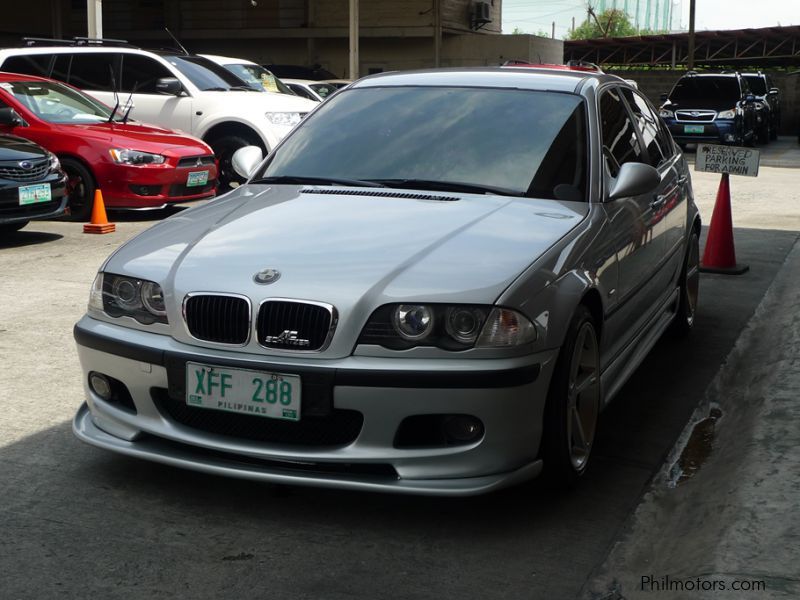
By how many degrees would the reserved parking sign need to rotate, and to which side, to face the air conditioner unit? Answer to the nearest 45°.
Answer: approximately 180°

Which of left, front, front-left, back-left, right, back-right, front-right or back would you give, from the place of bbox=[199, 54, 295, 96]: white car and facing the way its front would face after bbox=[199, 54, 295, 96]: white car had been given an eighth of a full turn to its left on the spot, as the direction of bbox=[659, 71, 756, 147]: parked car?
front-left

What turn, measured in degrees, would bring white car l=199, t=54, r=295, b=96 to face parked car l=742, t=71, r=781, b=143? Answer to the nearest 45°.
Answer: approximately 90° to its left

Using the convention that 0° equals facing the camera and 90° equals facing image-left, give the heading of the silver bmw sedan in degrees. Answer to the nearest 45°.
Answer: approximately 45°

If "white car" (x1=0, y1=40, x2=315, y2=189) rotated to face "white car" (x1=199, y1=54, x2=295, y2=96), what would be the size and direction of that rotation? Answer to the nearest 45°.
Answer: approximately 90° to its left

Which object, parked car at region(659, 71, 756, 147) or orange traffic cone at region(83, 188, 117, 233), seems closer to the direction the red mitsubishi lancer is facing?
the orange traffic cone

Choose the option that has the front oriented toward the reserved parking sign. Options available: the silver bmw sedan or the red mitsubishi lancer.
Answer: the red mitsubishi lancer

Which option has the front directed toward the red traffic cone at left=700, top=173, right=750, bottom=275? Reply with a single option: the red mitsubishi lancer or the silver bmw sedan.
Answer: the red mitsubishi lancer

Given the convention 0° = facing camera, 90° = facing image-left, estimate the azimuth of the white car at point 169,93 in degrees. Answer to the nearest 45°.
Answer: approximately 315°

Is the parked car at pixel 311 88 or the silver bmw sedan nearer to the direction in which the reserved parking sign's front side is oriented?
the silver bmw sedan
